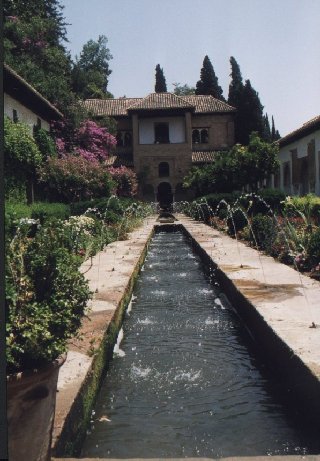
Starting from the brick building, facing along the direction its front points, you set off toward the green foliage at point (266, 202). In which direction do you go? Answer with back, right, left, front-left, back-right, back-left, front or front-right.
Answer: front

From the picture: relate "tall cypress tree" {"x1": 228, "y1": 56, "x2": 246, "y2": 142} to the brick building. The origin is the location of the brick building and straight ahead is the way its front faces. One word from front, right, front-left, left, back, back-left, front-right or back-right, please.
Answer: back-left

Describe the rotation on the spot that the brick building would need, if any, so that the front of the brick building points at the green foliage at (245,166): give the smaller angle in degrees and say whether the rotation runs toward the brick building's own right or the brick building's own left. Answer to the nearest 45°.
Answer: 0° — it already faces it

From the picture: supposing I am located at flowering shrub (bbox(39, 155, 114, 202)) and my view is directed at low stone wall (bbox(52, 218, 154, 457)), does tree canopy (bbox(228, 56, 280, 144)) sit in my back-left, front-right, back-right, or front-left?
back-left

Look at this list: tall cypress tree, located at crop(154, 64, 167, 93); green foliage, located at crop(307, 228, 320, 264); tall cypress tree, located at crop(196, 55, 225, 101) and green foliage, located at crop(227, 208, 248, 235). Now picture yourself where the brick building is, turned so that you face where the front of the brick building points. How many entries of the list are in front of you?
2

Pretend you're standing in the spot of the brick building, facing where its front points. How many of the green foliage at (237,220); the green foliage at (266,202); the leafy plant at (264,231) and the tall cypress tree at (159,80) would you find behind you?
1

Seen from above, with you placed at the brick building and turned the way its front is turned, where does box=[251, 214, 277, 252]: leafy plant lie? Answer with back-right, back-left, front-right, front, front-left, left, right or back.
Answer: front

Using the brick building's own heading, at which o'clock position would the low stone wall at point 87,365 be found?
The low stone wall is roughly at 12 o'clock from the brick building.

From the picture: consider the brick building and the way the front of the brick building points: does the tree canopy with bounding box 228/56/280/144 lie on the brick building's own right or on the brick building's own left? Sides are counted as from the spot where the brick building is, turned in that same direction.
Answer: on the brick building's own left

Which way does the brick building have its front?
toward the camera

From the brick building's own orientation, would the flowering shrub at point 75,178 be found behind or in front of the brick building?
in front

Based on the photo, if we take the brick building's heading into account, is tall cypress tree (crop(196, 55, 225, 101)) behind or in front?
behind

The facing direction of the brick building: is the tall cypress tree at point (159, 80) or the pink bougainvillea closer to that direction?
the pink bougainvillea

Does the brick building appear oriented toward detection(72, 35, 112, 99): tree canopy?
no

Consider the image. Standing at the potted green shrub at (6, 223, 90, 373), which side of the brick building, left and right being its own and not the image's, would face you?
front
